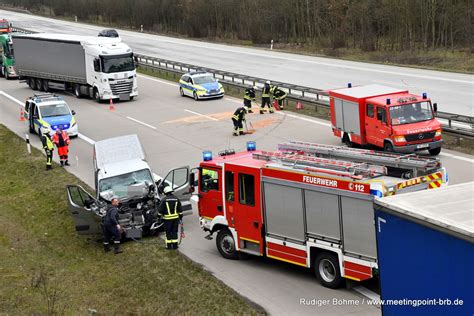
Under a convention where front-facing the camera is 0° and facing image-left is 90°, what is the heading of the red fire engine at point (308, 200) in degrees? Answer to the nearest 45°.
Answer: approximately 135°

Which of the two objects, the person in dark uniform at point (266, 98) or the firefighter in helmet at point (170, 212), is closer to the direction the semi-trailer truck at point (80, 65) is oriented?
the person in dark uniform

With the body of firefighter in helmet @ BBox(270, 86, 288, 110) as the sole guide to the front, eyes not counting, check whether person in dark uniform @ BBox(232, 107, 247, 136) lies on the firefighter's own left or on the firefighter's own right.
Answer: on the firefighter's own left

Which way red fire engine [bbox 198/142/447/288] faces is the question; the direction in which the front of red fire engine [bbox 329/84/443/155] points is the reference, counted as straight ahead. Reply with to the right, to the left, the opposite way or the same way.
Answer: the opposite way

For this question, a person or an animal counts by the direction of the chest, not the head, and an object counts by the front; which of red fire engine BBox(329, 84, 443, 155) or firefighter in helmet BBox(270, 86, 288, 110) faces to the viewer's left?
the firefighter in helmet

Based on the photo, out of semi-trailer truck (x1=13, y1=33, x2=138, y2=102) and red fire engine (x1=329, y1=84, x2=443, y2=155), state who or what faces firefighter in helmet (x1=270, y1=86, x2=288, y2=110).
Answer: the semi-trailer truck

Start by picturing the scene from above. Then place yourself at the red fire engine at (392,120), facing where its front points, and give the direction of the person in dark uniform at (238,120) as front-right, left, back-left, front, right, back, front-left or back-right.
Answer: back

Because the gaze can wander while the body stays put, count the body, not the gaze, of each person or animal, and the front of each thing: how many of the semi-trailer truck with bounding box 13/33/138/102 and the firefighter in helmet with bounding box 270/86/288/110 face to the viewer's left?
1

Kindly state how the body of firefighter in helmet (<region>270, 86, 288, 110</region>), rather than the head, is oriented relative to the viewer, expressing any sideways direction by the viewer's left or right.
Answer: facing to the left of the viewer
